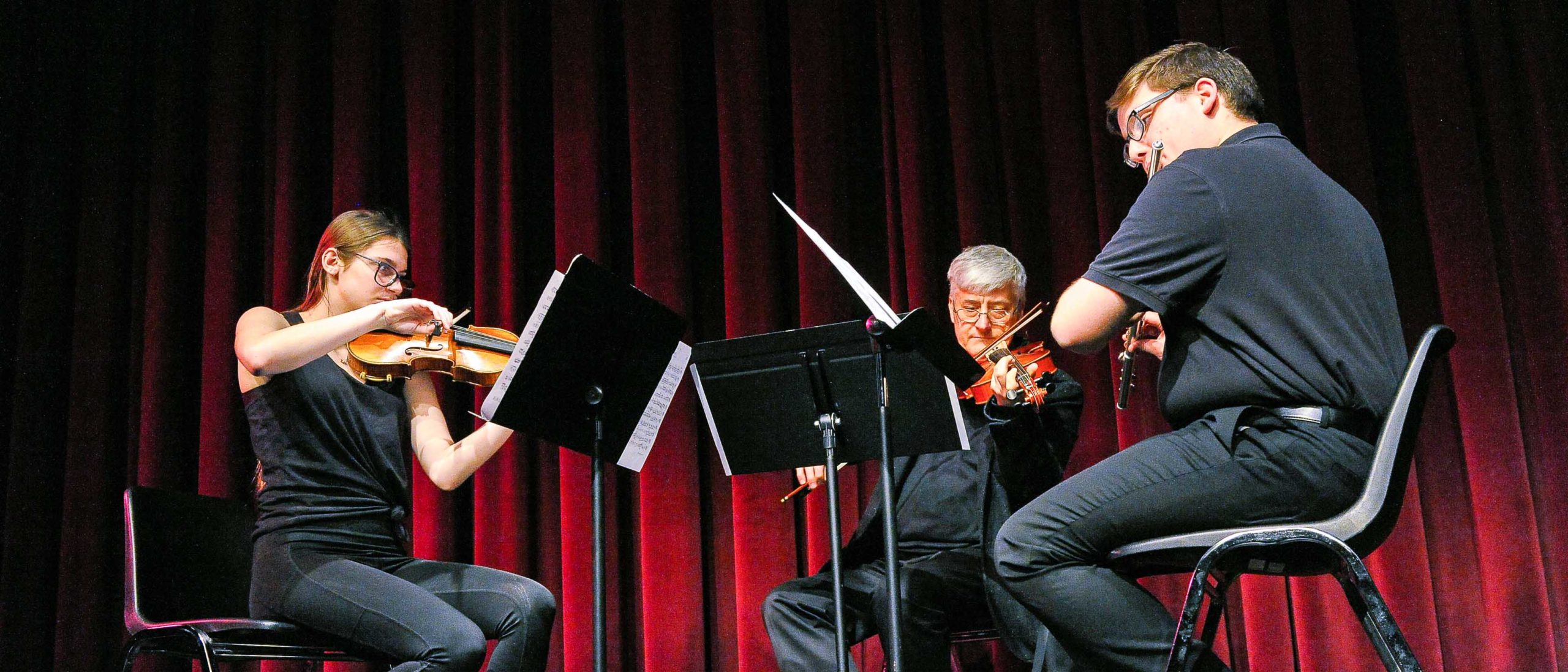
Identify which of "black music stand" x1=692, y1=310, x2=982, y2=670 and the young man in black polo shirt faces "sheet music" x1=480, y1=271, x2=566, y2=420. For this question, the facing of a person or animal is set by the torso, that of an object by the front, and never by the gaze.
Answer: the young man in black polo shirt

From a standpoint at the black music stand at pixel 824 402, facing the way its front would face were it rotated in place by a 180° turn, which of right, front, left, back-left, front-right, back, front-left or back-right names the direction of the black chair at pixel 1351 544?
front-left

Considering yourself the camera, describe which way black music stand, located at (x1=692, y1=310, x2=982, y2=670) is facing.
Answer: facing away from the viewer

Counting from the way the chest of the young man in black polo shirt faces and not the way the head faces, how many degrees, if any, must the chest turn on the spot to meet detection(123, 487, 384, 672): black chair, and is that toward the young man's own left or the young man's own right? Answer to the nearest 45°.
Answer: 0° — they already face it

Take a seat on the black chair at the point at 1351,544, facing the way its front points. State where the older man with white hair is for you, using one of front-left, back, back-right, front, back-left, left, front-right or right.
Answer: front-right

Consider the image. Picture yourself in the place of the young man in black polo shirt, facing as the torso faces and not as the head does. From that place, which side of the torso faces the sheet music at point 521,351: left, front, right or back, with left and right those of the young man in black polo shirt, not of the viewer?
front

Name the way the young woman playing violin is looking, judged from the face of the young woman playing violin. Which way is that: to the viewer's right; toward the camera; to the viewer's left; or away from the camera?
to the viewer's right

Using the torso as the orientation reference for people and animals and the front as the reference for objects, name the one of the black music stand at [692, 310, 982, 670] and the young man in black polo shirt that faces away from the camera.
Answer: the black music stand

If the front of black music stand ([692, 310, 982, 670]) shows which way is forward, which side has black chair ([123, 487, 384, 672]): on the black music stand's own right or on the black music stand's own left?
on the black music stand's own left

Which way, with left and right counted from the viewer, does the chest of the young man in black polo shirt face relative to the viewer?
facing to the left of the viewer

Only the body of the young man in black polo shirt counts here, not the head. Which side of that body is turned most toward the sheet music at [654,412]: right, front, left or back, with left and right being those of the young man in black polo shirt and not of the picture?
front

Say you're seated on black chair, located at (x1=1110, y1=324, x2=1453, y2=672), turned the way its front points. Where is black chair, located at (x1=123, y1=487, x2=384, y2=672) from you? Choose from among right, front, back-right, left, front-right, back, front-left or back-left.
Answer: front

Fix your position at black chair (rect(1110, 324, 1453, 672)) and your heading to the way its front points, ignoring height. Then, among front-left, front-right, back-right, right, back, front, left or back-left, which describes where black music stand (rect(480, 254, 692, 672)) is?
front

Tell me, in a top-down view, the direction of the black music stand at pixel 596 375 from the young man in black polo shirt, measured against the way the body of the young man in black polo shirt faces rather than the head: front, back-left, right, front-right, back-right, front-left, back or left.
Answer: front

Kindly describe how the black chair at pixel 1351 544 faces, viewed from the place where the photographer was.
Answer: facing to the left of the viewer
